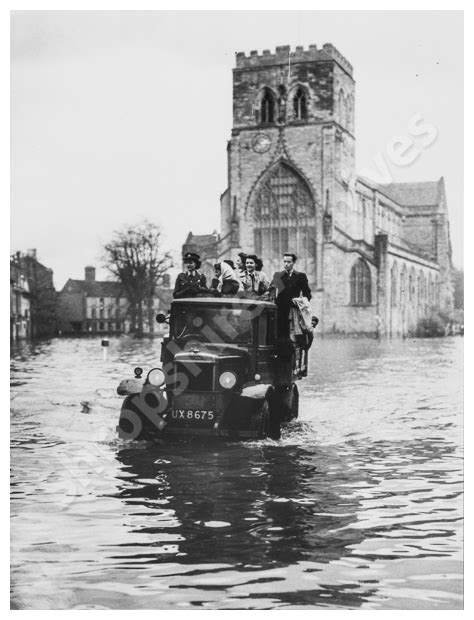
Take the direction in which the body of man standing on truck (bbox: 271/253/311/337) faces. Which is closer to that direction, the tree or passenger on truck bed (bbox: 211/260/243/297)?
the passenger on truck bed

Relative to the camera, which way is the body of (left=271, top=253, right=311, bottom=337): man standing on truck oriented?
toward the camera

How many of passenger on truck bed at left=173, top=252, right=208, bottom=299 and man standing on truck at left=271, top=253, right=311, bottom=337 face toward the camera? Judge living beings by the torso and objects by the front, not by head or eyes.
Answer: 2

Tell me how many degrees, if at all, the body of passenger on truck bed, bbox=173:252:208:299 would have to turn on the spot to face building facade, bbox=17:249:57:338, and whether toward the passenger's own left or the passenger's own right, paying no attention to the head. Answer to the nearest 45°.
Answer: approximately 180°

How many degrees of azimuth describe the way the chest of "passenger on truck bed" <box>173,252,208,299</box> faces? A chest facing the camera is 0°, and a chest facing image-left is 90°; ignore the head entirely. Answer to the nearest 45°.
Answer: approximately 0°

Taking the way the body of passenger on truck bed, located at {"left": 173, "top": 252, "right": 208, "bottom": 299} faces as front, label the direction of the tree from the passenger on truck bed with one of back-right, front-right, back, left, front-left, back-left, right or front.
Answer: back

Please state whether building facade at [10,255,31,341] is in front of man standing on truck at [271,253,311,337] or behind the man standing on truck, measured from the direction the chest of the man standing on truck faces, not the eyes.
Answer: behind

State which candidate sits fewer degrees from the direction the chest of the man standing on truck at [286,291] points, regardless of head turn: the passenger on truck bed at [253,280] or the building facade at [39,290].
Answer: the passenger on truck bed

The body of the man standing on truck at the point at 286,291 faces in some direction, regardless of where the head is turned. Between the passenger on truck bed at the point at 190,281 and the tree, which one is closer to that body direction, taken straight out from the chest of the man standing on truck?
the passenger on truck bed
